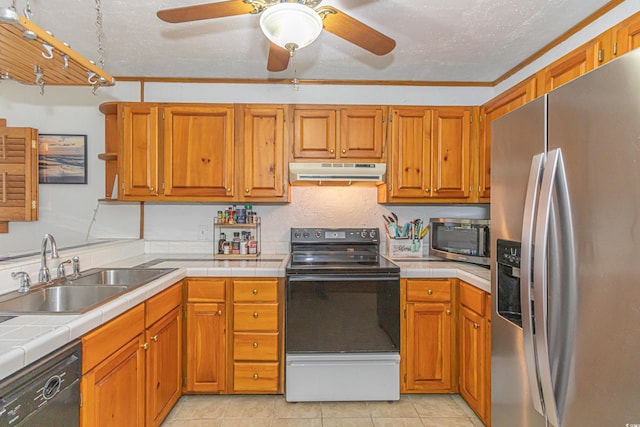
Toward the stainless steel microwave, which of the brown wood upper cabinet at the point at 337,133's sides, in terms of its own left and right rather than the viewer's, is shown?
left

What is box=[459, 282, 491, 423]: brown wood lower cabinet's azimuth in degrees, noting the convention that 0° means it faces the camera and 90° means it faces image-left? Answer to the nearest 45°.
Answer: approximately 45°

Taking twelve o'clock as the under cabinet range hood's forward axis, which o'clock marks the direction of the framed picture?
The framed picture is roughly at 3 o'clock from the under cabinet range hood.

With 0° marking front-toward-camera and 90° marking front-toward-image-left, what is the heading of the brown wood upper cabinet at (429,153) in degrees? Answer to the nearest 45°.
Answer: approximately 0°

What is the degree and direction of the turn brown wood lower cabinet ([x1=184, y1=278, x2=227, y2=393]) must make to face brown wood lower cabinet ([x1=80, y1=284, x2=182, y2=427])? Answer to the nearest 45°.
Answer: approximately 45° to its right

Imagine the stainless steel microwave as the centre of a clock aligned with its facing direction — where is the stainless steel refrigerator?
The stainless steel refrigerator is roughly at 10 o'clock from the stainless steel microwave.

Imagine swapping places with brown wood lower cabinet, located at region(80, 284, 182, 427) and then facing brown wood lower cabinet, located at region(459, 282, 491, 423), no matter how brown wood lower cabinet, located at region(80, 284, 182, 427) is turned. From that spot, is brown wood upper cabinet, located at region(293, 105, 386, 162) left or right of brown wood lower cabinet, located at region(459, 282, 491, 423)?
left
